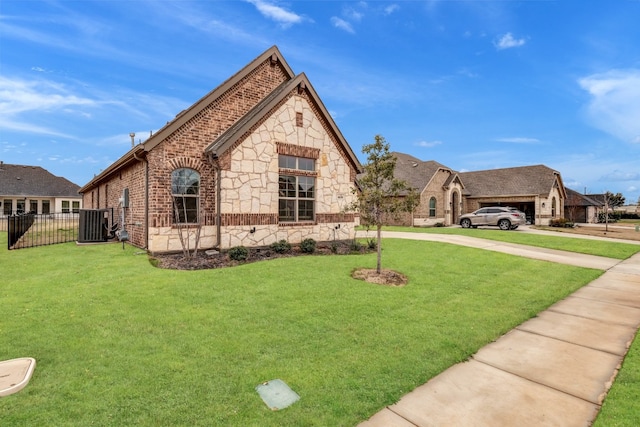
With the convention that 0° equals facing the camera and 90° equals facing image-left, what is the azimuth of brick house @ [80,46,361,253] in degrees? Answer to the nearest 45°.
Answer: approximately 315°

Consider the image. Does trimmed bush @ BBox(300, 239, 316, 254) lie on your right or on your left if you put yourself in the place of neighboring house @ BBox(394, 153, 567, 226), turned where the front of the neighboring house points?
on your right

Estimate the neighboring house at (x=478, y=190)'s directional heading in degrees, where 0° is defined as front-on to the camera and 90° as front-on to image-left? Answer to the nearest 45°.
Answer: approximately 315°

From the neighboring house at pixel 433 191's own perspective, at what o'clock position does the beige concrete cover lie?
The beige concrete cover is roughly at 2 o'clock from the neighboring house.

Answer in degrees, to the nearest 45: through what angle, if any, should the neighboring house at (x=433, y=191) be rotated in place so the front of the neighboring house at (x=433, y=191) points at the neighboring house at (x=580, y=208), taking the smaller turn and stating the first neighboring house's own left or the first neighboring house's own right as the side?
approximately 90° to the first neighboring house's own left

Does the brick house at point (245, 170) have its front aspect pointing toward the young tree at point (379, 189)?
yes

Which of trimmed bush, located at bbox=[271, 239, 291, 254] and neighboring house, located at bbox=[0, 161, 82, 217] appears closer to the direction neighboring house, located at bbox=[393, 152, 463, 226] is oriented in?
the trimmed bush
